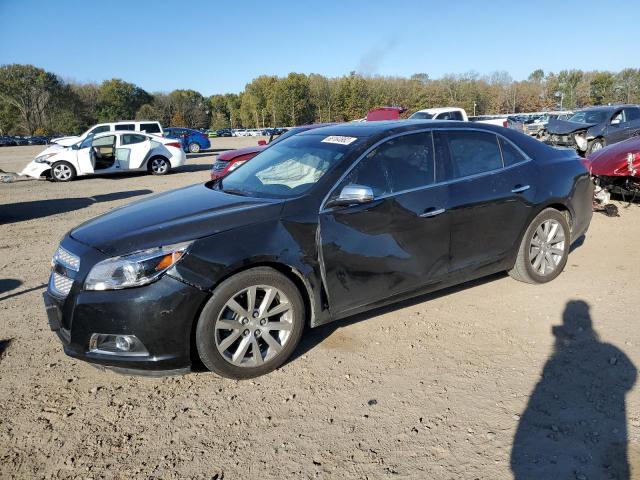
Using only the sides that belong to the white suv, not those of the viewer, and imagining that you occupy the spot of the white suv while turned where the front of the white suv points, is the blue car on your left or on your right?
on your right

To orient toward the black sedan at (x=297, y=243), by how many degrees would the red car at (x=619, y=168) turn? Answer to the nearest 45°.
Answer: approximately 45° to its left

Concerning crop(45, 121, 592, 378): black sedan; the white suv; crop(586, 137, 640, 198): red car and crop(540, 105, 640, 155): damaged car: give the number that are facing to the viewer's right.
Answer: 0

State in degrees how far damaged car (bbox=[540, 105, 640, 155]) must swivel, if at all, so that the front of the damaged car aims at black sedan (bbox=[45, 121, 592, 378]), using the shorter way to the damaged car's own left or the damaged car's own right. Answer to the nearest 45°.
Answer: approximately 45° to the damaged car's own left

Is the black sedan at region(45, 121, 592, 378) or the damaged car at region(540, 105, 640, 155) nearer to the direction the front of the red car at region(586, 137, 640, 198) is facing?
the black sedan

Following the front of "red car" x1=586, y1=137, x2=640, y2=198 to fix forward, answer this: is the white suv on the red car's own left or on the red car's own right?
on the red car's own right

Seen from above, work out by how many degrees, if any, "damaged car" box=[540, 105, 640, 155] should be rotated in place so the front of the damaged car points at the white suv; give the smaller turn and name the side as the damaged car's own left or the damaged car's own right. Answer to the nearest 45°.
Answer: approximately 45° to the damaged car's own right

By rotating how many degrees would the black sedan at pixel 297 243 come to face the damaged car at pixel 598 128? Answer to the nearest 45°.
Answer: approximately 180°

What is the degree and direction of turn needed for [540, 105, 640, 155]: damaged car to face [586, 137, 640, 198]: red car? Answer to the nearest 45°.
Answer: approximately 45° to its left

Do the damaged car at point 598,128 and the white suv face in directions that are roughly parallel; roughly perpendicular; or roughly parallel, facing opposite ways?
roughly parallel

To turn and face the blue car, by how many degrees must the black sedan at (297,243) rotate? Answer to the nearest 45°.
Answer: approximately 135° to its right

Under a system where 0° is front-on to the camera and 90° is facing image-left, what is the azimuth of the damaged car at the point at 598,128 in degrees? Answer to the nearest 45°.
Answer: approximately 45°

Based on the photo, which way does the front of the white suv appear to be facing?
to the viewer's left

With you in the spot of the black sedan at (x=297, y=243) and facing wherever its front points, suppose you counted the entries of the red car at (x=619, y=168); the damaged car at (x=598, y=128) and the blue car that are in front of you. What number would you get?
0

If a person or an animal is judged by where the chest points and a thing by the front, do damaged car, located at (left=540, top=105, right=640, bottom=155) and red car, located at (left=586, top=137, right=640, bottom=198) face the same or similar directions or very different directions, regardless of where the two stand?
same or similar directions

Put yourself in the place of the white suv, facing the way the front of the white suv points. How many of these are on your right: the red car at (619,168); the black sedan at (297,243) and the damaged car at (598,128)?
0

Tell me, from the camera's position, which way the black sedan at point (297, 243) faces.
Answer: facing the viewer and to the left of the viewer
